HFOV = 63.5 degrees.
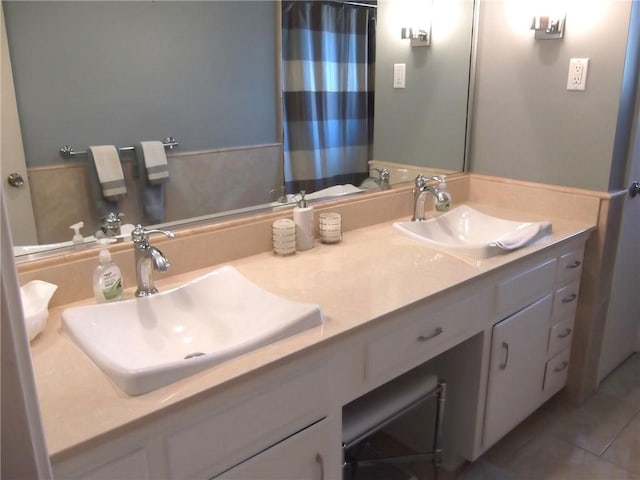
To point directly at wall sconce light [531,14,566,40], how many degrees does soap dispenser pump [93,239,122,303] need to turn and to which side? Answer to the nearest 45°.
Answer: approximately 45° to its left

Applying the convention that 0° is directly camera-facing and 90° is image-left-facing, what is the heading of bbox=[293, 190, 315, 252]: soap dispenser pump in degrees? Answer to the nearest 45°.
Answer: approximately 315°

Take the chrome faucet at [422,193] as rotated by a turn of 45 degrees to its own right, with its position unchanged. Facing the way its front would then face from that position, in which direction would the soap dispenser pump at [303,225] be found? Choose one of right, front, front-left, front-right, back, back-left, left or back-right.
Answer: front-right

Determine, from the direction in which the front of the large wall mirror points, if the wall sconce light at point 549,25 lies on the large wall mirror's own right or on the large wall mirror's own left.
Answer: on the large wall mirror's own left

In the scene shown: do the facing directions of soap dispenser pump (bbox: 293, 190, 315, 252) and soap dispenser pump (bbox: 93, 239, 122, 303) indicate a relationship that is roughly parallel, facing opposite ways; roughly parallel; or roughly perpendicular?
roughly parallel

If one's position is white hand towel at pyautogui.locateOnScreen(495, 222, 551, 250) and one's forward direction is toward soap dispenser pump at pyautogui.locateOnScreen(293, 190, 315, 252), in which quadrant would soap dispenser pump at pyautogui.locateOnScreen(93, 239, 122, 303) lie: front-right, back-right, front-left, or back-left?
front-left

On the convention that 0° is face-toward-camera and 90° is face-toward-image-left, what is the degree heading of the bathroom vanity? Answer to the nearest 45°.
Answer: approximately 315°

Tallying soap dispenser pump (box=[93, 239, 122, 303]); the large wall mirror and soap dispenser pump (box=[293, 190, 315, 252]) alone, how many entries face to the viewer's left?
0

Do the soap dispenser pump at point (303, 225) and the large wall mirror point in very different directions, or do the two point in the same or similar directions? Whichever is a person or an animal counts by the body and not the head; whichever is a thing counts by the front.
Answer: same or similar directions

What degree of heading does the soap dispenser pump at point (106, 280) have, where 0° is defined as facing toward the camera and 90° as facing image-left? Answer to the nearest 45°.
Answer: approximately 315°

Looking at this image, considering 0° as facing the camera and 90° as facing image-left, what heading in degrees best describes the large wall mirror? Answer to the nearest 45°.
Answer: approximately 315°

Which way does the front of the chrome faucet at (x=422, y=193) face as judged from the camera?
facing the viewer and to the right of the viewer
